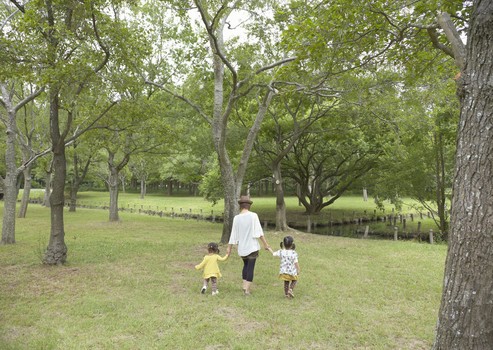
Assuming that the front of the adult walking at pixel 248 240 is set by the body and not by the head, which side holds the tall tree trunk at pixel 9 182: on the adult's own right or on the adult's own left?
on the adult's own left

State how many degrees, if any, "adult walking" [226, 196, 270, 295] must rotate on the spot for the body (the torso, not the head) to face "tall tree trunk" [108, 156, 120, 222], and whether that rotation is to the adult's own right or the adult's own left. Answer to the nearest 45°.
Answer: approximately 45° to the adult's own left

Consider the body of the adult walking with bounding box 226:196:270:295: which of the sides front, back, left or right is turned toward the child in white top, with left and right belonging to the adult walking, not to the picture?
right

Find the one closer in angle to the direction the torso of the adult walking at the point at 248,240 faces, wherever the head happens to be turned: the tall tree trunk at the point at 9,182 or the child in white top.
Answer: the tall tree trunk

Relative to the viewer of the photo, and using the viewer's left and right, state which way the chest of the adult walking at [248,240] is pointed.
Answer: facing away from the viewer

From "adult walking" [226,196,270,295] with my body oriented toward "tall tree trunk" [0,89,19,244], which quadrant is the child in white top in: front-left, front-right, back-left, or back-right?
back-right

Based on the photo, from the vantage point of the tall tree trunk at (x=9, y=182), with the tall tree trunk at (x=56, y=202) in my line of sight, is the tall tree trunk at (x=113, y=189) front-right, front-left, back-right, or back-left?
back-left
